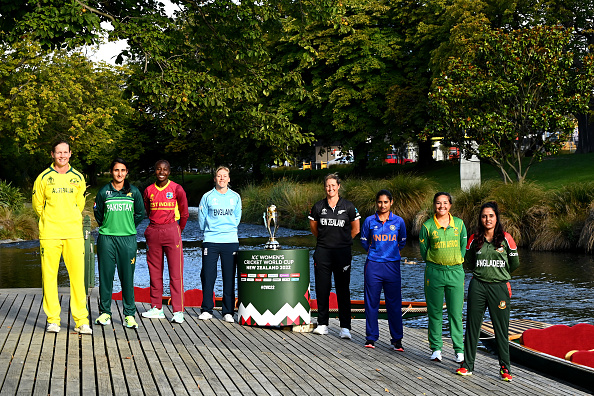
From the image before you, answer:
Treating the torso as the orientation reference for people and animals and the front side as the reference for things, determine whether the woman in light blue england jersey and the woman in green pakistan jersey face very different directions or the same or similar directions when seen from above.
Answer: same or similar directions

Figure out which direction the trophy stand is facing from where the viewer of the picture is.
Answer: facing the viewer

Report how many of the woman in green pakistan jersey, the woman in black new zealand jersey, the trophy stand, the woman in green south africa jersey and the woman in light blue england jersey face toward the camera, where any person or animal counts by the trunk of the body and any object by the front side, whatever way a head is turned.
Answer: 5

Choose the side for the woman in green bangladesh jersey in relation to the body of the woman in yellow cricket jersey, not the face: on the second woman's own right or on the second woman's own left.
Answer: on the second woman's own left

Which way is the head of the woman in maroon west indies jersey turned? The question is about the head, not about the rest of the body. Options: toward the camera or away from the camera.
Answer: toward the camera

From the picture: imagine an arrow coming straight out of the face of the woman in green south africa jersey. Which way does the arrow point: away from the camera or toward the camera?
toward the camera

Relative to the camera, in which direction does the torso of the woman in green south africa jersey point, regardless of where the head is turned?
toward the camera

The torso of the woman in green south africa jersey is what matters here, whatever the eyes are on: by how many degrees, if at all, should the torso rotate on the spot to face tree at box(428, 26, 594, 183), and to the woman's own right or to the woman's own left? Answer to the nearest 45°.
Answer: approximately 180°

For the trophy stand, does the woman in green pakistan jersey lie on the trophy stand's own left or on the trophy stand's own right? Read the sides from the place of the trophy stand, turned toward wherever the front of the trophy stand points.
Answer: on the trophy stand's own right

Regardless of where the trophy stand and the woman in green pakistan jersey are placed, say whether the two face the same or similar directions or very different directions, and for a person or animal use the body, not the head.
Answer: same or similar directions

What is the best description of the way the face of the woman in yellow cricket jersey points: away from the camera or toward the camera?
toward the camera

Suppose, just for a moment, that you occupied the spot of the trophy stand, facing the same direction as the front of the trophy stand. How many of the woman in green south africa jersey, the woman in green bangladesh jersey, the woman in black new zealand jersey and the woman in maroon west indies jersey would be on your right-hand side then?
1

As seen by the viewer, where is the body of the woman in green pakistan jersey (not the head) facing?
toward the camera

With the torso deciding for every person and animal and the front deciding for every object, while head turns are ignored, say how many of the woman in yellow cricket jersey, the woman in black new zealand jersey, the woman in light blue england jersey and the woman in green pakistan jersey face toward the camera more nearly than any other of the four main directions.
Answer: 4

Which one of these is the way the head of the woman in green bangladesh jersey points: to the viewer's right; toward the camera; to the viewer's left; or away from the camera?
toward the camera

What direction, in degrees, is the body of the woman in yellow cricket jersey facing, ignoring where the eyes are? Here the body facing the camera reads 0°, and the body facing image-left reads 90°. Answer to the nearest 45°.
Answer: approximately 0°

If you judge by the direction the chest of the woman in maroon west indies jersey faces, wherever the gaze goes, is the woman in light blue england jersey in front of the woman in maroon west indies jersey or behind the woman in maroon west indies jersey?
behind
